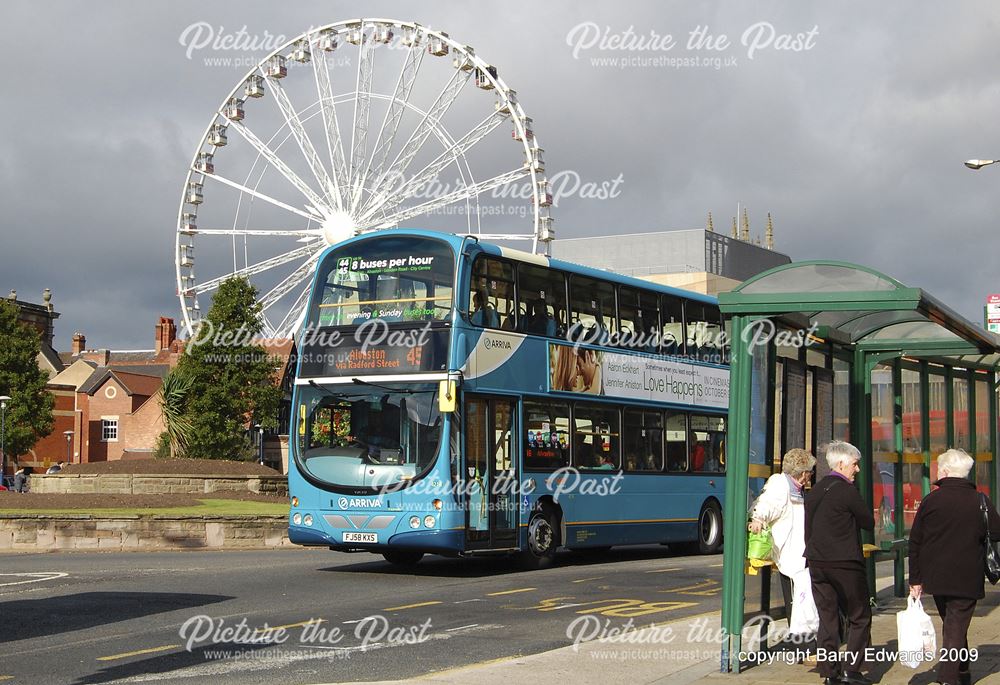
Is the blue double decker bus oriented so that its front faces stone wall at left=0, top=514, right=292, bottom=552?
no

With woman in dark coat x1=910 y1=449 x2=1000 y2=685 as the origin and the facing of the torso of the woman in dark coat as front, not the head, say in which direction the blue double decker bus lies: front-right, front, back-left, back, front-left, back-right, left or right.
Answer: front-left

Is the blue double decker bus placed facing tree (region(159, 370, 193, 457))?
no

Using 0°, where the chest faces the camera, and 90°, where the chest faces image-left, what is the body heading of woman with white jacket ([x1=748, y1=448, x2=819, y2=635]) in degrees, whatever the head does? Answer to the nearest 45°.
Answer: approximately 270°

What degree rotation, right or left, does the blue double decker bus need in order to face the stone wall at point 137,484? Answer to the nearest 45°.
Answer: approximately 90° to its right

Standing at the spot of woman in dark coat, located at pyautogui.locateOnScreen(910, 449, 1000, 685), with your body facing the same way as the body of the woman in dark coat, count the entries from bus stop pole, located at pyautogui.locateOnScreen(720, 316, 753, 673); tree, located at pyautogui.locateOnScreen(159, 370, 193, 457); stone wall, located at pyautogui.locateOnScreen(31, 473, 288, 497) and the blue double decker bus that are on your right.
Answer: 0

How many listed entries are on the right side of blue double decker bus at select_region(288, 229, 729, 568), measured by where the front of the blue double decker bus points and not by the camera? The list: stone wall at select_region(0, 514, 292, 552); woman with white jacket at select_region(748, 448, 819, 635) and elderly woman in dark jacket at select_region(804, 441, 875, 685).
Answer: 1

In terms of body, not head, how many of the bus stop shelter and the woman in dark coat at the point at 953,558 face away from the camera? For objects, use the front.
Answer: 1

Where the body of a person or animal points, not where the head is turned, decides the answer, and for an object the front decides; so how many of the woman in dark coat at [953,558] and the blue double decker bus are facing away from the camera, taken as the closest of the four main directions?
1

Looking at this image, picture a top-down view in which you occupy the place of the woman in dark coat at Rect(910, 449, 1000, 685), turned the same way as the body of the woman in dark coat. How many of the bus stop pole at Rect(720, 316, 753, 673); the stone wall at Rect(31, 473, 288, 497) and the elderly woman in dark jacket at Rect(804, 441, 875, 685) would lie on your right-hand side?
0

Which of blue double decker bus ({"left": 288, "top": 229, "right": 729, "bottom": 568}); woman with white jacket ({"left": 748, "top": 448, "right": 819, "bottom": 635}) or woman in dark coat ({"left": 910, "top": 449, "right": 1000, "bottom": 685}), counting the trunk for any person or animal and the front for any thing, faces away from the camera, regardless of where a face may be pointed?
the woman in dark coat

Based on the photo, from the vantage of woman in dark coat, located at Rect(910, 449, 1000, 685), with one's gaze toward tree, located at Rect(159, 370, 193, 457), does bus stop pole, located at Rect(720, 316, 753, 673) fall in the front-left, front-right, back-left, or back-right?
front-left

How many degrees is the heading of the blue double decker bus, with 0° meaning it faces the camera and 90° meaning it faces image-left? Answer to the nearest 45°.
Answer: approximately 45°

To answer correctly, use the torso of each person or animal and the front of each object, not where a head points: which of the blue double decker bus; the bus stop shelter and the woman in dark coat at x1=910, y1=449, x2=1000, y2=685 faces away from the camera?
the woman in dark coat

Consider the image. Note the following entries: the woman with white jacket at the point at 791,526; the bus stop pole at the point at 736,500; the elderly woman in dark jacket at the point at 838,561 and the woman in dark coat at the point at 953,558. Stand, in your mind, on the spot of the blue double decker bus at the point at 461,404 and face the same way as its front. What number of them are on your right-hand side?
0

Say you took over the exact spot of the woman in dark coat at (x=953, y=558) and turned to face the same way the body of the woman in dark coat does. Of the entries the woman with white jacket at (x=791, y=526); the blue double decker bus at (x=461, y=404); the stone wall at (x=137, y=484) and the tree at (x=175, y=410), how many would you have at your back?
0
